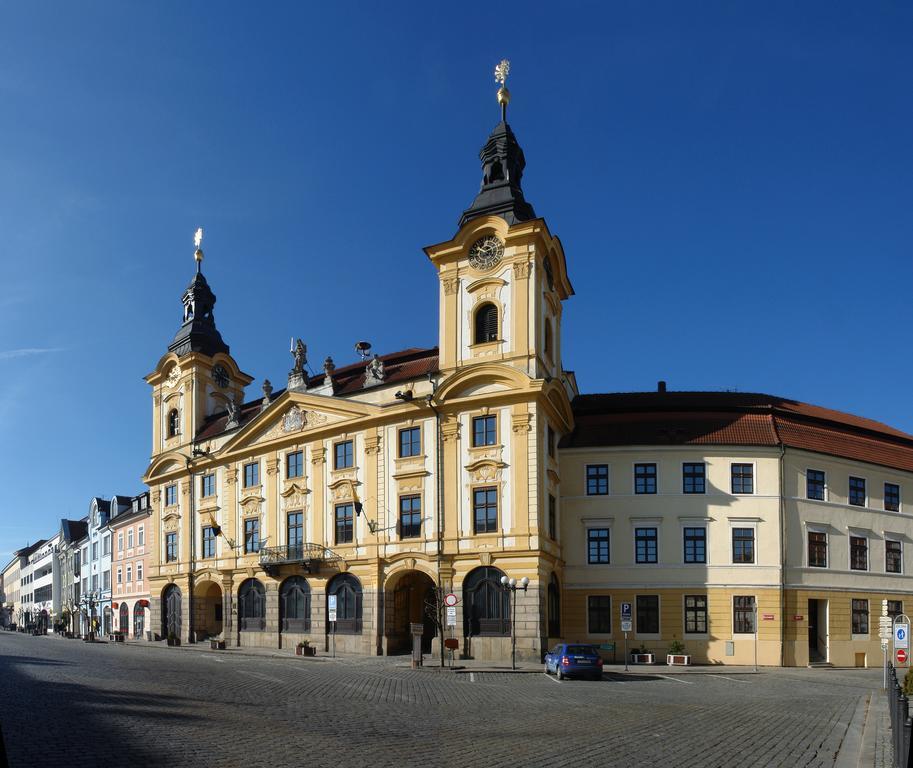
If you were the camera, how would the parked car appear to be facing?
facing away from the viewer and to the left of the viewer

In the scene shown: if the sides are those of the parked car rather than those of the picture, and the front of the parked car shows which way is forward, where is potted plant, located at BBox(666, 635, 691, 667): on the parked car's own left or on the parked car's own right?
on the parked car's own right

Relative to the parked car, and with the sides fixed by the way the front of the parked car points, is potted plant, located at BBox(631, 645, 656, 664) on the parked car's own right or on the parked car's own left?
on the parked car's own right

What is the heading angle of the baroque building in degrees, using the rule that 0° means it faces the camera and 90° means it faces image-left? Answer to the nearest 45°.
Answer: approximately 45°
